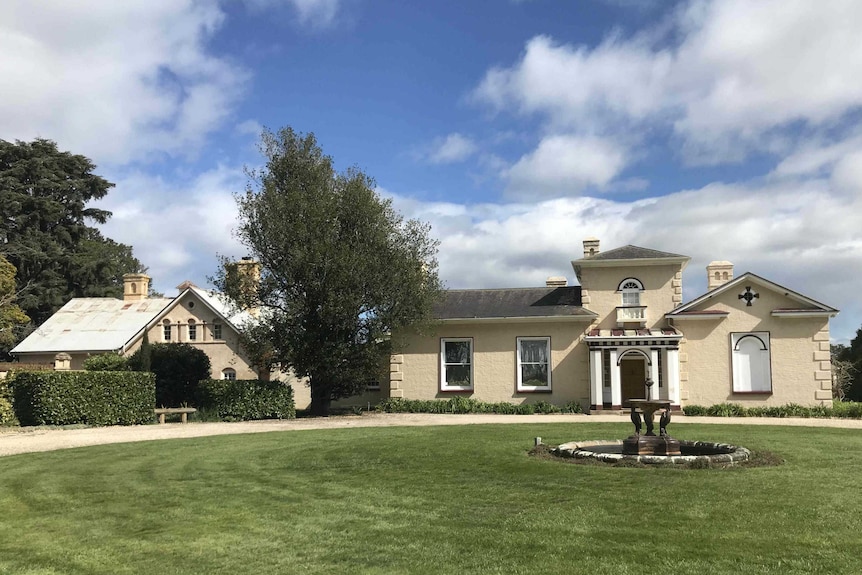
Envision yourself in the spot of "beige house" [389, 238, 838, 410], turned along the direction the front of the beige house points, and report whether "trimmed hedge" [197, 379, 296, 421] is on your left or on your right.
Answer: on your right

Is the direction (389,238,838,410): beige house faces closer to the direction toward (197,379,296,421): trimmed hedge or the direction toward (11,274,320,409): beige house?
the trimmed hedge

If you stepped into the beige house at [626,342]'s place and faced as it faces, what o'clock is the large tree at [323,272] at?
The large tree is roughly at 2 o'clock from the beige house.

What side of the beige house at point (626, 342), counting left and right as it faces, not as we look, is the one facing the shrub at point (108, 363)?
right

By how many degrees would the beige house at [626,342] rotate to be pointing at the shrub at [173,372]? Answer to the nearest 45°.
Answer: approximately 90° to its right

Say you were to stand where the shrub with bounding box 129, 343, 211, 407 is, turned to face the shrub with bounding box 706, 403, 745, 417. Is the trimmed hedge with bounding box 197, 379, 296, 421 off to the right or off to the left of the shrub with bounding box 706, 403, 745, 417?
right

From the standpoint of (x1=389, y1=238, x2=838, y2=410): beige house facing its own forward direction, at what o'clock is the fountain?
The fountain is roughly at 12 o'clock from the beige house.

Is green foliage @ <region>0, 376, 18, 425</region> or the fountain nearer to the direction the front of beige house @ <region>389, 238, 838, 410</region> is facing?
the fountain

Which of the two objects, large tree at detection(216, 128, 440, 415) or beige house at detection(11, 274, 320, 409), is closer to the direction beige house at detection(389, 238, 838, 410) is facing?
the large tree

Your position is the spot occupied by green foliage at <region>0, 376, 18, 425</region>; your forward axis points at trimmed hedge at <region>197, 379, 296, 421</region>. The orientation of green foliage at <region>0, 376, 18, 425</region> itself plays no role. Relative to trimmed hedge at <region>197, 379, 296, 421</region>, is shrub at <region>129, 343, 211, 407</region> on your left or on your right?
left

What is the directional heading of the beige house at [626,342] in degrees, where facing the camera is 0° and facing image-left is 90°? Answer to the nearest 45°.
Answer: approximately 0°

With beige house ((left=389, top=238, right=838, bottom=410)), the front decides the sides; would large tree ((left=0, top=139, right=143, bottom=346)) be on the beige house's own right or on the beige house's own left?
on the beige house's own right

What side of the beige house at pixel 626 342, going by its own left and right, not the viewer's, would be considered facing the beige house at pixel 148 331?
right
